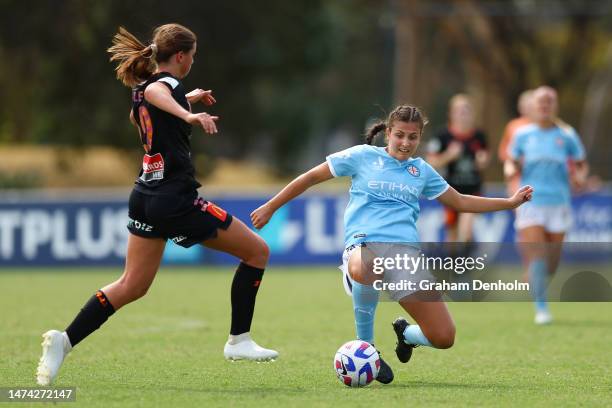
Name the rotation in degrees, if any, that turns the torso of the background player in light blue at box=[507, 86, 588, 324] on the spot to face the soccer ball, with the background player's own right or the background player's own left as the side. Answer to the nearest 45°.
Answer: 0° — they already face it

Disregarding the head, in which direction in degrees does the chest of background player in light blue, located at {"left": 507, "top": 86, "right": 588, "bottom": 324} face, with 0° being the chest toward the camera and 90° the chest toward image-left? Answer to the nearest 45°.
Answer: approximately 0°

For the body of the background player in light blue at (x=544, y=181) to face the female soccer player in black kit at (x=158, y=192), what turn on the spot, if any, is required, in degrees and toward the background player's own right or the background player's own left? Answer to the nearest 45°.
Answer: approximately 45° to the background player's own right

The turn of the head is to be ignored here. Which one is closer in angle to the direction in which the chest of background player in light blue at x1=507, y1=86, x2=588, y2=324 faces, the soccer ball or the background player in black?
the soccer ball

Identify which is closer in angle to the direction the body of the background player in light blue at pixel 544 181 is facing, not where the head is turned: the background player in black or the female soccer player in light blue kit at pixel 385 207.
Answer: the female soccer player in light blue kit

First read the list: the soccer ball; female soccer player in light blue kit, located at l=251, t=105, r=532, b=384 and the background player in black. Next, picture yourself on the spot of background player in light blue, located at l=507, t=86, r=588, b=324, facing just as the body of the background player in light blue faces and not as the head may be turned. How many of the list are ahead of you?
2
